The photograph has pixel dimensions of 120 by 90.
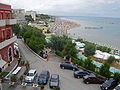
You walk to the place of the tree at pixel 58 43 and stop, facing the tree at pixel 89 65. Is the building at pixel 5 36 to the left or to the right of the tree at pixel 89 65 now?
right

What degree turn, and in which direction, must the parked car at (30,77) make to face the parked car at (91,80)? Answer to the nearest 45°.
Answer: approximately 135° to its left

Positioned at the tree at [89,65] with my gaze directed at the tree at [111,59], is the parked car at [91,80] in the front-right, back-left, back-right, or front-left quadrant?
back-right

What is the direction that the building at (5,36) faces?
to the viewer's right

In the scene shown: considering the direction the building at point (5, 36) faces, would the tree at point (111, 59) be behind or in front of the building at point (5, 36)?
in front

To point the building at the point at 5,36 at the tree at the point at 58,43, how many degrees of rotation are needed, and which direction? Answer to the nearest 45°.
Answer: approximately 45° to its left

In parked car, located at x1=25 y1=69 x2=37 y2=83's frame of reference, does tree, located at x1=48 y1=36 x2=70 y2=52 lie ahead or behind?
behind

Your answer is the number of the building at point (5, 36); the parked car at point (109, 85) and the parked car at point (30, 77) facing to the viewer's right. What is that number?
1

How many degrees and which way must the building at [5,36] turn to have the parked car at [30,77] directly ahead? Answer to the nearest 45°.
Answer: approximately 45° to its right

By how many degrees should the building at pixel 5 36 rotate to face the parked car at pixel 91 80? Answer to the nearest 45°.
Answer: approximately 45° to its right

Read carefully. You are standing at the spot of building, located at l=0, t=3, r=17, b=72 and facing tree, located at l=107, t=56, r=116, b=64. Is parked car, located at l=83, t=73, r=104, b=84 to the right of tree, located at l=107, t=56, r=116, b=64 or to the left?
right

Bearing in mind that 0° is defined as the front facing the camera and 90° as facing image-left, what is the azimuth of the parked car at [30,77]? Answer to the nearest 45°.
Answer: approximately 45°

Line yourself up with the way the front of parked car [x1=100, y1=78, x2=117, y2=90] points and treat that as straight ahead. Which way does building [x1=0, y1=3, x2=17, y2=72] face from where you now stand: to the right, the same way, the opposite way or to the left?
the opposite way

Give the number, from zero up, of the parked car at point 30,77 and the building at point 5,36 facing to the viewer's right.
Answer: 1
